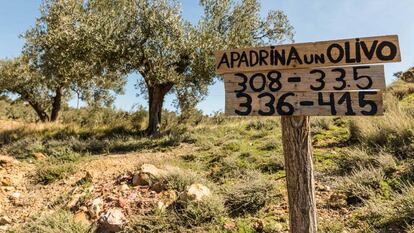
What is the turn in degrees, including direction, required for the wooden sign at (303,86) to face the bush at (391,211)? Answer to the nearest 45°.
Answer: approximately 135° to its left

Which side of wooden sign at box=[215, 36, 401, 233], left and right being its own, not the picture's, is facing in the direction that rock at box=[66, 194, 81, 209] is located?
right

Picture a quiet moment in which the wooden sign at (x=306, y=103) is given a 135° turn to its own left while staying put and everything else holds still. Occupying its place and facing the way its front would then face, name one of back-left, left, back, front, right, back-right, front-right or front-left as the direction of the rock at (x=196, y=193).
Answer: left

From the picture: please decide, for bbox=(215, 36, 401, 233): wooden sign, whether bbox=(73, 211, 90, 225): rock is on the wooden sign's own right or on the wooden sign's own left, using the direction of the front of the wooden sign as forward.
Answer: on the wooden sign's own right

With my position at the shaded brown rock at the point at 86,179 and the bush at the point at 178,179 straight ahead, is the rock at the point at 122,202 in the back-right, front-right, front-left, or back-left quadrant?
front-right

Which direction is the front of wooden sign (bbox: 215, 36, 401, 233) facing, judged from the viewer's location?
facing the viewer

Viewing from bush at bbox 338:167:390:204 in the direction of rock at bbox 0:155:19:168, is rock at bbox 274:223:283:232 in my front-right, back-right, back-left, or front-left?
front-left

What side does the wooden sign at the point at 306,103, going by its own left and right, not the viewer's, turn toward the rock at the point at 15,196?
right

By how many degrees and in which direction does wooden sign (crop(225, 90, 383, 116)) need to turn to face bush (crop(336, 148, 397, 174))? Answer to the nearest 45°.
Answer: approximately 180°

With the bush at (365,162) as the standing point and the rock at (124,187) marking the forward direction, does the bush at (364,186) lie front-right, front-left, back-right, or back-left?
front-left

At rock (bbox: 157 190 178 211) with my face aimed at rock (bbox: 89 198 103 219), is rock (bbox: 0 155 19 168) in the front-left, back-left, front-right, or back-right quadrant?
front-right
